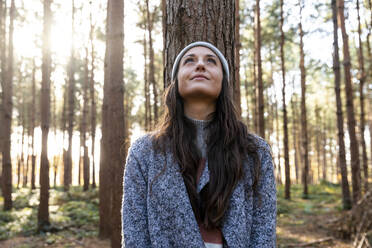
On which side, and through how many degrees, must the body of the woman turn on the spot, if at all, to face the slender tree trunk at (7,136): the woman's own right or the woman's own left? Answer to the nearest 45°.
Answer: approximately 135° to the woman's own right

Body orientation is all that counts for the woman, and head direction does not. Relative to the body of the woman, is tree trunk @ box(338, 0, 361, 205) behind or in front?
behind

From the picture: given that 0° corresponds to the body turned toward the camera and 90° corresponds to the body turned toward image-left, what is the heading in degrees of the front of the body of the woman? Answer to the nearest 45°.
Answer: approximately 0°

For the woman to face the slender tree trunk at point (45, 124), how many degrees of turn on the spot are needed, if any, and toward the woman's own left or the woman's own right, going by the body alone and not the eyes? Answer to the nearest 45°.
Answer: approximately 135° to the woman's own right
